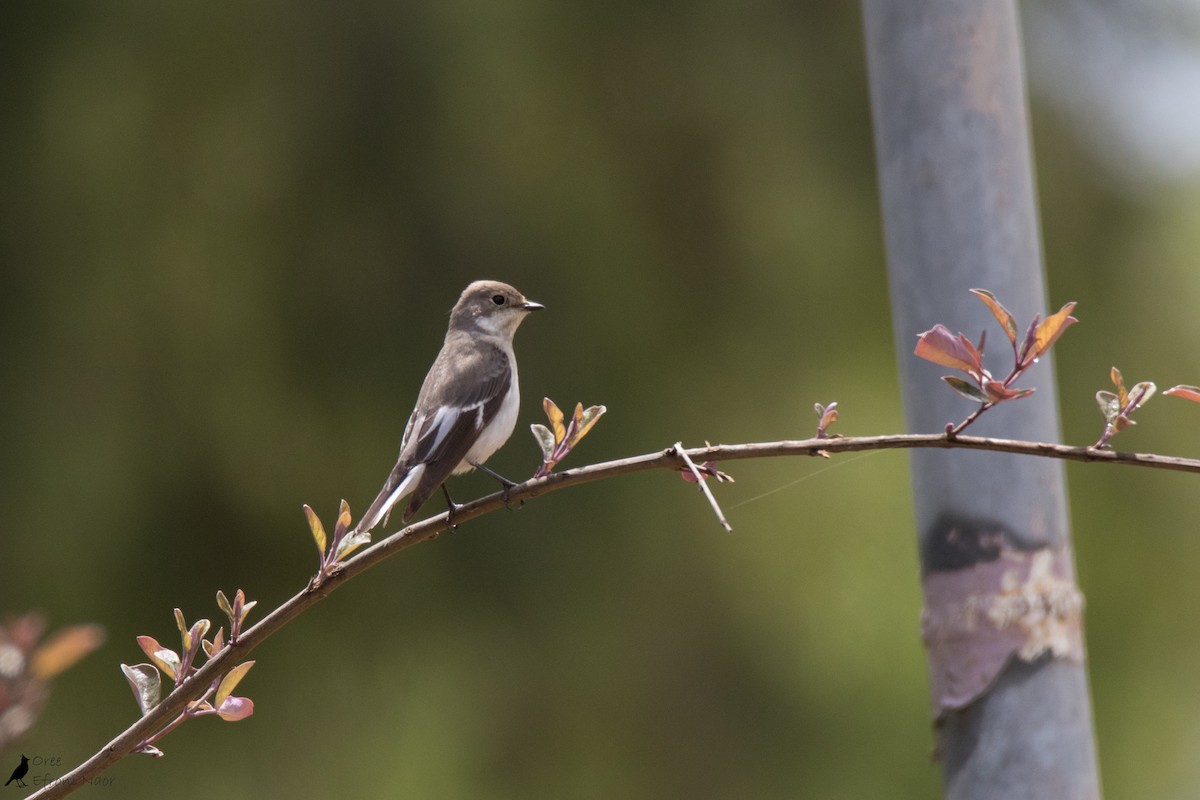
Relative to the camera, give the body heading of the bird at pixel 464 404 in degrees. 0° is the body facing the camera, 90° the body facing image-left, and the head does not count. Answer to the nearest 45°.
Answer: approximately 270°
